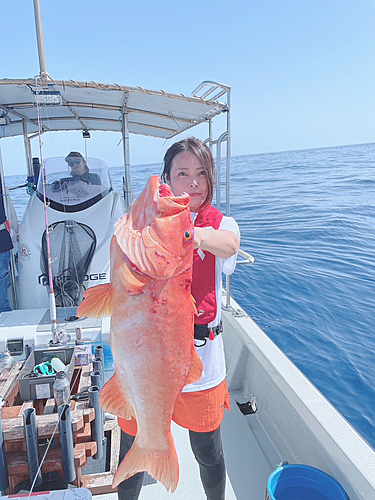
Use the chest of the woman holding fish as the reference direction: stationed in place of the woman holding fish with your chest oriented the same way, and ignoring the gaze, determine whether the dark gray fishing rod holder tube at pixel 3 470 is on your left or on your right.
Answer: on your right

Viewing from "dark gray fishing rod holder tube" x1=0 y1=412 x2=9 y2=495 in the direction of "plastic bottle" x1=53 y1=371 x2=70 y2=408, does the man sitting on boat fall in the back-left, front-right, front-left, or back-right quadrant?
front-left

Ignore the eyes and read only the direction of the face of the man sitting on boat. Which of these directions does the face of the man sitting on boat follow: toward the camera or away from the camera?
toward the camera

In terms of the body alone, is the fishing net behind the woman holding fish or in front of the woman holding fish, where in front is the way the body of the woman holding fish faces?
behind

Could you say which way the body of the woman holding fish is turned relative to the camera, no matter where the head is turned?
toward the camera

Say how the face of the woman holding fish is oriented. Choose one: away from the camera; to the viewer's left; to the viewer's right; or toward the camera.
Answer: toward the camera

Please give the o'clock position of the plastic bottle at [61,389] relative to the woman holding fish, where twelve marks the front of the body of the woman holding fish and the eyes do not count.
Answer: The plastic bottle is roughly at 4 o'clock from the woman holding fish.

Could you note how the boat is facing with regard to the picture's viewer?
facing the viewer
